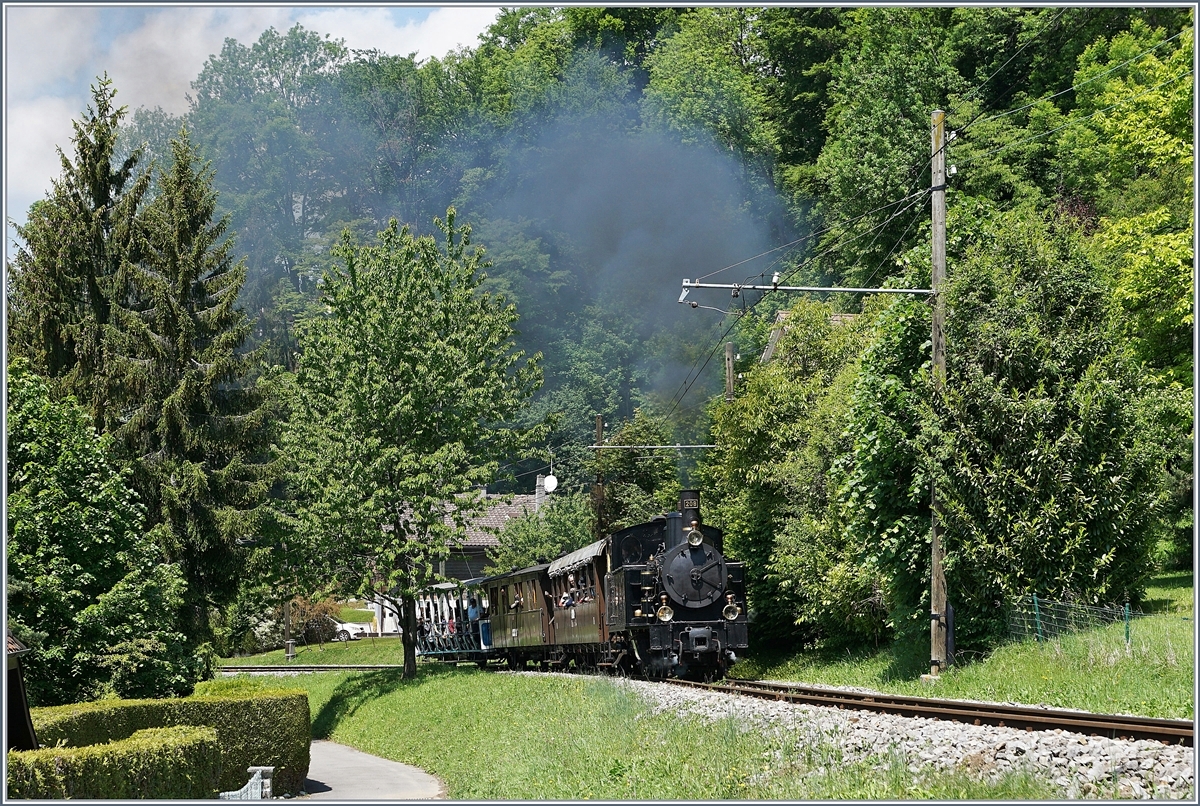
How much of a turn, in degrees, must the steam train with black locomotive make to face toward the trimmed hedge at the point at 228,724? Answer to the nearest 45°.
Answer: approximately 90° to its right

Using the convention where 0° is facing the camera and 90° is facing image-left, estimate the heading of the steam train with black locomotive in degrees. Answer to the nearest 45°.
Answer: approximately 315°

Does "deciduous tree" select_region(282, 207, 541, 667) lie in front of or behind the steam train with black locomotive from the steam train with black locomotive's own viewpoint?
behind

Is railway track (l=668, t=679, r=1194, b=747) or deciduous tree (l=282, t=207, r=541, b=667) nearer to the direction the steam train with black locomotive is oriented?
the railway track

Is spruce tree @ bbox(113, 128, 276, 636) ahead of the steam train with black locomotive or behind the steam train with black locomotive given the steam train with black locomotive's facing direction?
behind
